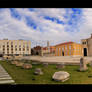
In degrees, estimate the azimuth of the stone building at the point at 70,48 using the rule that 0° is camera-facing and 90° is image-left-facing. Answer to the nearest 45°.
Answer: approximately 45°
